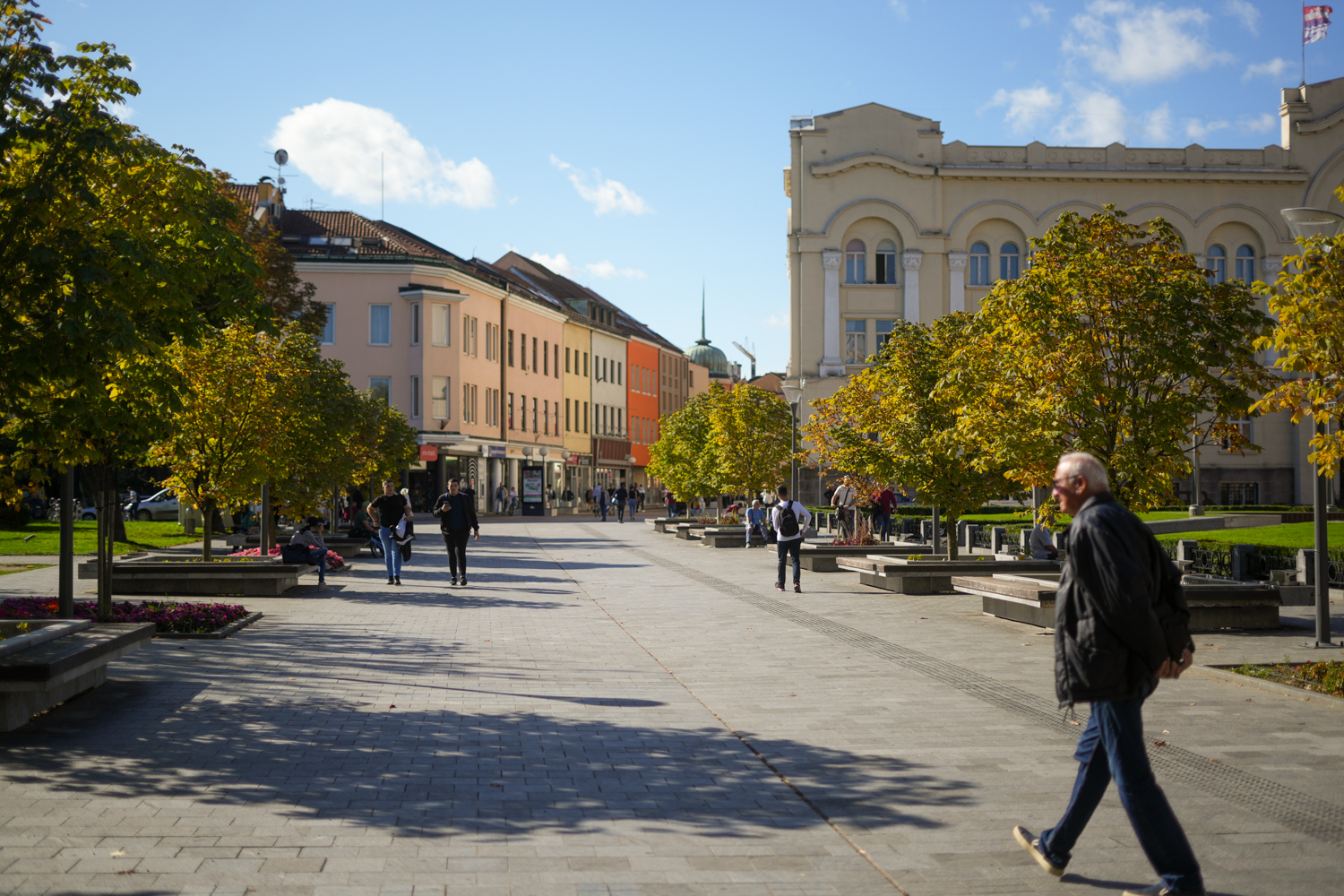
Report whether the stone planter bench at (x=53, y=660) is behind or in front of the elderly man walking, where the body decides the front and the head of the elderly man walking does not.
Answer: in front

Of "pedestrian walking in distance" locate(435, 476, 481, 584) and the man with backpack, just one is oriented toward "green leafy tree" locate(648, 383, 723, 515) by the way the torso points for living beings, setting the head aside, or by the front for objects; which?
the man with backpack

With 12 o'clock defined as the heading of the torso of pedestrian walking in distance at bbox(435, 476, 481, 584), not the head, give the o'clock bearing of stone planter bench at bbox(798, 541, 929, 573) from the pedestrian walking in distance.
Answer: The stone planter bench is roughly at 8 o'clock from the pedestrian walking in distance.

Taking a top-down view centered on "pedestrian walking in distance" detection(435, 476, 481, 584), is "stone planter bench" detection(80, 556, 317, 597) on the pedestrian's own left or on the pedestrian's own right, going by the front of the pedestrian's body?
on the pedestrian's own right

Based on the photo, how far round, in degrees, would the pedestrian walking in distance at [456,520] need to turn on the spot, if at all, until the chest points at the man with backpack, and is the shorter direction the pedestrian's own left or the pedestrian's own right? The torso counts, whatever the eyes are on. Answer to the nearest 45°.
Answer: approximately 90° to the pedestrian's own left

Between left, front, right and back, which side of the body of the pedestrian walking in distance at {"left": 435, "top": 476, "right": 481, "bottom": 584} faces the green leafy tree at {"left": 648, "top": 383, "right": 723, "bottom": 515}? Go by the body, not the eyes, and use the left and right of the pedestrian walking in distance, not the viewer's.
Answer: back

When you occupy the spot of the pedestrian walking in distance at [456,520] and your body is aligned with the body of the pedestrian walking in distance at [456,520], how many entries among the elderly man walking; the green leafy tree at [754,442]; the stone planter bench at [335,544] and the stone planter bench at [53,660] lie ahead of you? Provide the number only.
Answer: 2

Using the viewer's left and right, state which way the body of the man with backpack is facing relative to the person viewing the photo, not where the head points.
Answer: facing away from the viewer

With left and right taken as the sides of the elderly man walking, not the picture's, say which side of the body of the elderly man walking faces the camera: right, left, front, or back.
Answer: left

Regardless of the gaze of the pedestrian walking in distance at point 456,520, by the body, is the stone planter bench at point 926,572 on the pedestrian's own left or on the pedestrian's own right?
on the pedestrian's own left

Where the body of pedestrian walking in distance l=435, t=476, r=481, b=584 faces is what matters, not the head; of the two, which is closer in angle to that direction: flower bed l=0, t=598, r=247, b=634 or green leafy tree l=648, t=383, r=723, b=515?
the flower bed

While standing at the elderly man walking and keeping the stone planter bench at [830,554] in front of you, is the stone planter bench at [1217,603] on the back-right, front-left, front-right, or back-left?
front-right

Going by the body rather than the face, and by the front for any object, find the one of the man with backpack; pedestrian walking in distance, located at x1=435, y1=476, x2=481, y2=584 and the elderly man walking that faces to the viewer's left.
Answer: the elderly man walking

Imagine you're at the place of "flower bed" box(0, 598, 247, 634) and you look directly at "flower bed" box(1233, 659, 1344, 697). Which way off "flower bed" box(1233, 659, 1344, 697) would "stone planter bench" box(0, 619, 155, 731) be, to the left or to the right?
right

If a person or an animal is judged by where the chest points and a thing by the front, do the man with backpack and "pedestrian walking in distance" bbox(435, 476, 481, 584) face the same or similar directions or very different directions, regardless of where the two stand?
very different directions

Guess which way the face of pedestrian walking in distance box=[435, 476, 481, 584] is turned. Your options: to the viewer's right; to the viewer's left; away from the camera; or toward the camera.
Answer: toward the camera

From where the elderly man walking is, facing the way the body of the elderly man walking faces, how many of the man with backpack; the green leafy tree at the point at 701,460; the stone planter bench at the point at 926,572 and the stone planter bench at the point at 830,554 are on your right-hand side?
4

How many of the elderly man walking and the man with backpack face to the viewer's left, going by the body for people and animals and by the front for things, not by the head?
1

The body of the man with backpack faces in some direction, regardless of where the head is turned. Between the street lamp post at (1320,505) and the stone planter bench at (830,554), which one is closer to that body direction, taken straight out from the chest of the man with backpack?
the stone planter bench

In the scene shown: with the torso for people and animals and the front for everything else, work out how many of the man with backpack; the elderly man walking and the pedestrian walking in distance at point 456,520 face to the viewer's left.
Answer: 1

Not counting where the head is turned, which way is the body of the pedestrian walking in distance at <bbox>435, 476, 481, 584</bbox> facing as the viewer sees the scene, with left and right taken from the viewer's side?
facing the viewer

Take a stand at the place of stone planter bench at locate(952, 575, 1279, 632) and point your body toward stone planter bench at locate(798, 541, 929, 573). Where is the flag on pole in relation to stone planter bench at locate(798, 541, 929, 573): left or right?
right
